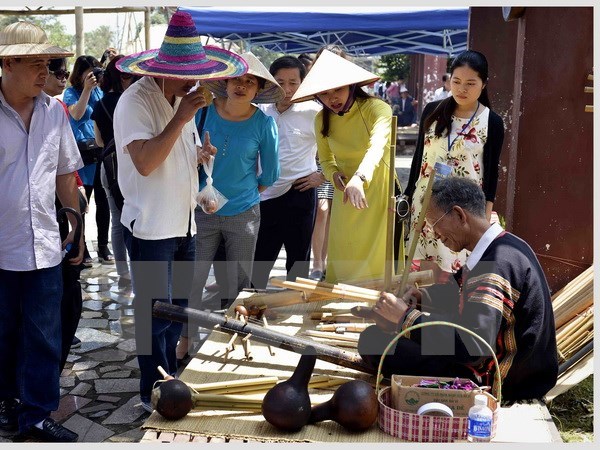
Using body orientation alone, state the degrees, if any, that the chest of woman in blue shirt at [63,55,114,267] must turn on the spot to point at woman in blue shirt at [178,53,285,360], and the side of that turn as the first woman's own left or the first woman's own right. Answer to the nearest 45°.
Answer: approximately 45° to the first woman's own right

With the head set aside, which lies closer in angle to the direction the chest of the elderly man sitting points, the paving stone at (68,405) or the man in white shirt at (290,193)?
the paving stone

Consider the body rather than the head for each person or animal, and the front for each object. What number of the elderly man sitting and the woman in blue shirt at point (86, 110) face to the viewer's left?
1

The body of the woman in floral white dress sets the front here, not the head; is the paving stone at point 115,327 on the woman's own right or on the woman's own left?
on the woman's own right

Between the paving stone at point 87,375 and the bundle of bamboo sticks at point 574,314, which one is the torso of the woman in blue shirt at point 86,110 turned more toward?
the bundle of bamboo sticks

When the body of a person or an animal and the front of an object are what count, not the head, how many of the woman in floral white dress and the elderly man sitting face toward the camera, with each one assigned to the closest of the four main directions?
1

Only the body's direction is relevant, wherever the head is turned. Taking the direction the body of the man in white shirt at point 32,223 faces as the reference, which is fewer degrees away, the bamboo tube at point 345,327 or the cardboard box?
the cardboard box

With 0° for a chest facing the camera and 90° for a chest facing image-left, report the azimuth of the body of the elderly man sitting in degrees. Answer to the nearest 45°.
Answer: approximately 90°

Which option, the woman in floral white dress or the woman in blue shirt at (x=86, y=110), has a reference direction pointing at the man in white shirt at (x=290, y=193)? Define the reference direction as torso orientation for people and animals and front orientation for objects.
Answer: the woman in blue shirt

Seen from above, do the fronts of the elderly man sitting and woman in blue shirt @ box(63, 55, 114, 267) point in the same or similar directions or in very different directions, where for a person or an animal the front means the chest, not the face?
very different directions

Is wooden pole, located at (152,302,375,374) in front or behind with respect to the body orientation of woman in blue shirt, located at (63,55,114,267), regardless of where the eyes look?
in front

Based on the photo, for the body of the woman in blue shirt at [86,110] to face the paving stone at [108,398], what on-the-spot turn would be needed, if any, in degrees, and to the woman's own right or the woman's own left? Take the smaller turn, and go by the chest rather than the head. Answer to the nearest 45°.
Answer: approximately 45° to the woman's own right

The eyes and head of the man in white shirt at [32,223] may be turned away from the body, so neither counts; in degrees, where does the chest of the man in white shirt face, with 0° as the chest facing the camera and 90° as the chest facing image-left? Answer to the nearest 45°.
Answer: approximately 315°

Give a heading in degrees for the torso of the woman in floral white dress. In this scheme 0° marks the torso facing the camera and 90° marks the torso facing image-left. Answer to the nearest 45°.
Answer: approximately 0°
